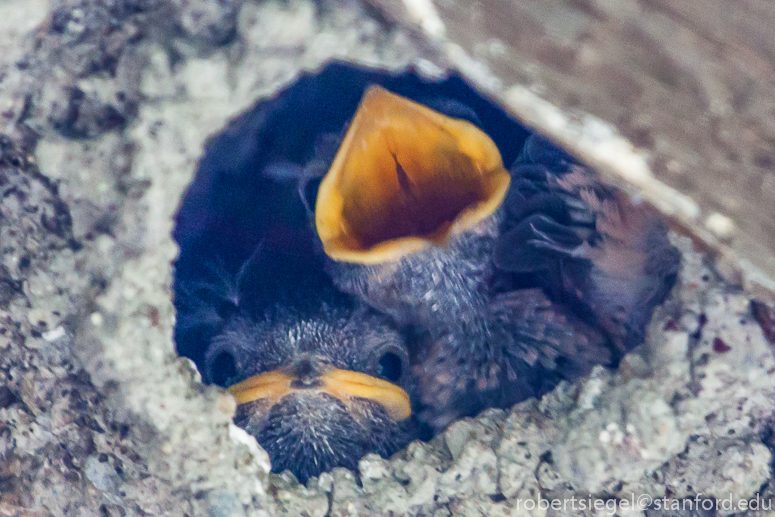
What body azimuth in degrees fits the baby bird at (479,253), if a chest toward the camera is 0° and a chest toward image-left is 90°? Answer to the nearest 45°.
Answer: approximately 45°

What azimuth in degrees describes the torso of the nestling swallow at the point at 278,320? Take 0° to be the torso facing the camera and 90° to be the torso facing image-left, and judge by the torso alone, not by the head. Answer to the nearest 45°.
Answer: approximately 0°
